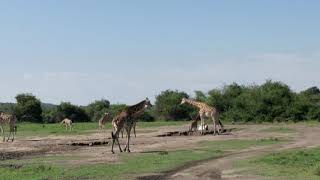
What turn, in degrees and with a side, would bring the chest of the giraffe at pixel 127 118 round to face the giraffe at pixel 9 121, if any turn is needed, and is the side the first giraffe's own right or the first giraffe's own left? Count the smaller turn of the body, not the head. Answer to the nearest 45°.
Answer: approximately 135° to the first giraffe's own left

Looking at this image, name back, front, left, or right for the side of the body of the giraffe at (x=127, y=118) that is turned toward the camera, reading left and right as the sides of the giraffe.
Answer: right

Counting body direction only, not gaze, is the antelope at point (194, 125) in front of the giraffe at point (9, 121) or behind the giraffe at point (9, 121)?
behind

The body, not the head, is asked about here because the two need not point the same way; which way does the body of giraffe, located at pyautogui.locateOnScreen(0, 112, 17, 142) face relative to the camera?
to the viewer's left

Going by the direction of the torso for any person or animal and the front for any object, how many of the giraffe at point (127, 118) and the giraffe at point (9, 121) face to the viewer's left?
1
